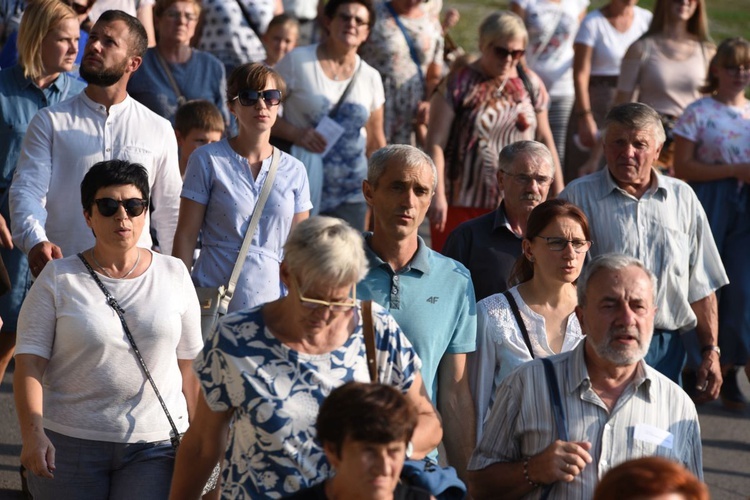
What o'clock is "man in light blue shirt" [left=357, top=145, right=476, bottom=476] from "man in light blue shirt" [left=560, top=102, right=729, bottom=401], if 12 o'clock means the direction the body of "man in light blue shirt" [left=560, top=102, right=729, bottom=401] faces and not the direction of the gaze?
"man in light blue shirt" [left=357, top=145, right=476, bottom=476] is roughly at 1 o'clock from "man in light blue shirt" [left=560, top=102, right=729, bottom=401].

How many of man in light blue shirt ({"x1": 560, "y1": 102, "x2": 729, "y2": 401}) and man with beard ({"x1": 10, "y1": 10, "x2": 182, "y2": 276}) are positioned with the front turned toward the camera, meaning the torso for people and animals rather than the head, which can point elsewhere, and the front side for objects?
2

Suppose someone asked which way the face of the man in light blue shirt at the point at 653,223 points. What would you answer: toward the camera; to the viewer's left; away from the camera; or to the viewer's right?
toward the camera

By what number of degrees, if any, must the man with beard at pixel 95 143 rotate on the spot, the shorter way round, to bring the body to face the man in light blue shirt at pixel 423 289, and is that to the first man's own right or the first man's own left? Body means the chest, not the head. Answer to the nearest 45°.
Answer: approximately 45° to the first man's own left

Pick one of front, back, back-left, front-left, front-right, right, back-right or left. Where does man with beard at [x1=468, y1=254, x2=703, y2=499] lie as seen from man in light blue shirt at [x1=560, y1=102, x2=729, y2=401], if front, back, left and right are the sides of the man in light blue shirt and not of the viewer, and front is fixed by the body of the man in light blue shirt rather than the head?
front

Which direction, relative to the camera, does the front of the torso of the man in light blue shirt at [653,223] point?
toward the camera

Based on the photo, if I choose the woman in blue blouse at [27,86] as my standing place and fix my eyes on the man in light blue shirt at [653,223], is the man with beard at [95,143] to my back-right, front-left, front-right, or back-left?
front-right

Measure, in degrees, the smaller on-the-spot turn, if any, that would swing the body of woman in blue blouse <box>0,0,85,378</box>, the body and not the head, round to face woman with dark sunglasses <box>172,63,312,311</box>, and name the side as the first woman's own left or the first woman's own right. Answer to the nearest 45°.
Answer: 0° — they already face them

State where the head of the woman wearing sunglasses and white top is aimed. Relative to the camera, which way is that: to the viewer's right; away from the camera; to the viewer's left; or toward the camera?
toward the camera

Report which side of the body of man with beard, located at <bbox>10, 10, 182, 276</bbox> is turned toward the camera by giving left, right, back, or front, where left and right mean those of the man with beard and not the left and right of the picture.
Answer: front

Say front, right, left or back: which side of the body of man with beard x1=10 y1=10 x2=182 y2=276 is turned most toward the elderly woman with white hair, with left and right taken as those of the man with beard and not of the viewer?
front

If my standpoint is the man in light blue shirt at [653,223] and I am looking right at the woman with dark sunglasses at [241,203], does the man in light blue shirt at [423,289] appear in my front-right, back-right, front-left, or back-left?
front-left

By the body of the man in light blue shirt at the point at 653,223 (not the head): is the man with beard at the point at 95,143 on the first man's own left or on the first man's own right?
on the first man's own right

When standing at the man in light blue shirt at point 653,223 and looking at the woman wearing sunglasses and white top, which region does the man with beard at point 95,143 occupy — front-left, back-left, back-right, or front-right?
front-right
